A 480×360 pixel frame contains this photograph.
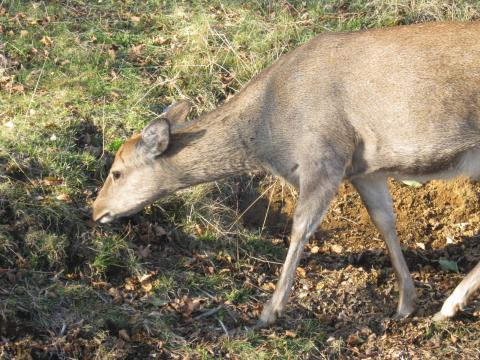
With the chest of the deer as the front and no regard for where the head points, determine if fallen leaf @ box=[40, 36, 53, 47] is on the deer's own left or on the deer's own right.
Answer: on the deer's own right

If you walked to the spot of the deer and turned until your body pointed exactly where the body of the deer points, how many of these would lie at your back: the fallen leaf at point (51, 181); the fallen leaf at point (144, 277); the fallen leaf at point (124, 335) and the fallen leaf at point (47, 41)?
0

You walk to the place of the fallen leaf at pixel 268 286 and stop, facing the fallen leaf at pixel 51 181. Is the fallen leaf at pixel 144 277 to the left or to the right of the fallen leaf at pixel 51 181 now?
left

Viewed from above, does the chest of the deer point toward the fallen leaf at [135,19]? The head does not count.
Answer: no

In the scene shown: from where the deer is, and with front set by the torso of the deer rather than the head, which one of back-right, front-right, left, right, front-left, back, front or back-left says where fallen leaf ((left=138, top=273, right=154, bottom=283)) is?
front

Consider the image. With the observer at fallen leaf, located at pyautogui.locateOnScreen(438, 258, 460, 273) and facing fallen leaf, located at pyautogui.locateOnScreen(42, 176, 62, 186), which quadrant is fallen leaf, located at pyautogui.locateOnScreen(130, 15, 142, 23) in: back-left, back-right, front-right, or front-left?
front-right

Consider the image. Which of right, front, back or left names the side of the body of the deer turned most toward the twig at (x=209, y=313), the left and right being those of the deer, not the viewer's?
front

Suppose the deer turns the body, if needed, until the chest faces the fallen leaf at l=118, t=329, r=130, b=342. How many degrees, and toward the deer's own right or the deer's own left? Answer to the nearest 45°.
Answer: approximately 45° to the deer's own left

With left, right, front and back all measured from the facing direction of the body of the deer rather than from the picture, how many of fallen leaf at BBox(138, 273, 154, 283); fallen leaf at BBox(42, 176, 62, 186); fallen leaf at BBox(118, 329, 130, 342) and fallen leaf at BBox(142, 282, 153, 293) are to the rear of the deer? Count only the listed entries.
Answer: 0

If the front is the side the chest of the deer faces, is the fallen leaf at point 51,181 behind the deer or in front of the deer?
in front

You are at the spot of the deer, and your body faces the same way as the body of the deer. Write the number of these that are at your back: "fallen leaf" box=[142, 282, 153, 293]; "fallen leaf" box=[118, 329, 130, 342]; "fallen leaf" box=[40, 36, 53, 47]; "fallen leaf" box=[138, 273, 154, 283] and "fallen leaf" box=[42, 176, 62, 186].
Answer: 0

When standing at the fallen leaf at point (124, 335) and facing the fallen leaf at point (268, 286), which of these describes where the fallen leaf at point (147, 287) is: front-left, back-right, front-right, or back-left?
front-left

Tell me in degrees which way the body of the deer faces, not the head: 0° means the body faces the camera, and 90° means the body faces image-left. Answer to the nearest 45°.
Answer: approximately 90°
